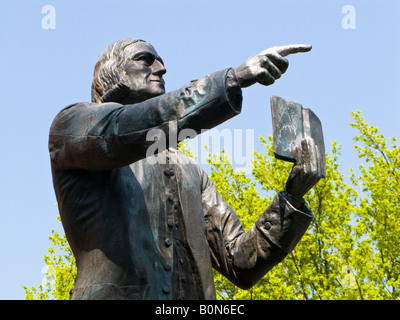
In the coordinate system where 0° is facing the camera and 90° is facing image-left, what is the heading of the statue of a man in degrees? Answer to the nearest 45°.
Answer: approximately 315°

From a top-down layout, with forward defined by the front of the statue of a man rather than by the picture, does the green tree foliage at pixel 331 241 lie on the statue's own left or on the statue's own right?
on the statue's own left
